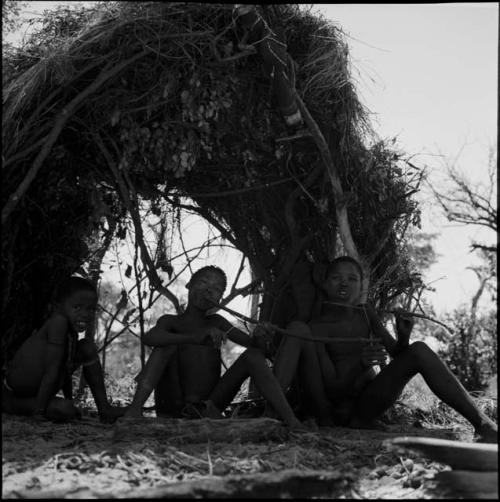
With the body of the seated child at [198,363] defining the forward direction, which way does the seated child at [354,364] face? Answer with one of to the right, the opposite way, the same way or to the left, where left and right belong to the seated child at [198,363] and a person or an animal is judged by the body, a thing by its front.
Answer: the same way

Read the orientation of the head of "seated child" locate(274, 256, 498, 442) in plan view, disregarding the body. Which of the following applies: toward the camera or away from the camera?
toward the camera

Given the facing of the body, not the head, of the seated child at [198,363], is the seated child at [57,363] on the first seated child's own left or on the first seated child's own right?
on the first seated child's own right

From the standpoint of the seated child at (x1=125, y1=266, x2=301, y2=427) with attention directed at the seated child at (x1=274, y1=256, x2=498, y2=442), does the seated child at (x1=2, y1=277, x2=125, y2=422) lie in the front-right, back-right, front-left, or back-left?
back-right

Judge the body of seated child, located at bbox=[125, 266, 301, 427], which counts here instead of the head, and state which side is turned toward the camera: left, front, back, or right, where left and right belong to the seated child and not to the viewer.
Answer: front

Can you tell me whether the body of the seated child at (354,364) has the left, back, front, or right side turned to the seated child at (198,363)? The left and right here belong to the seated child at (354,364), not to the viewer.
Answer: right

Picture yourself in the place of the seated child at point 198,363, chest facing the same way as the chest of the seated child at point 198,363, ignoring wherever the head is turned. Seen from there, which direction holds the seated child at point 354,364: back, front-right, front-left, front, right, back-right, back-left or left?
left
